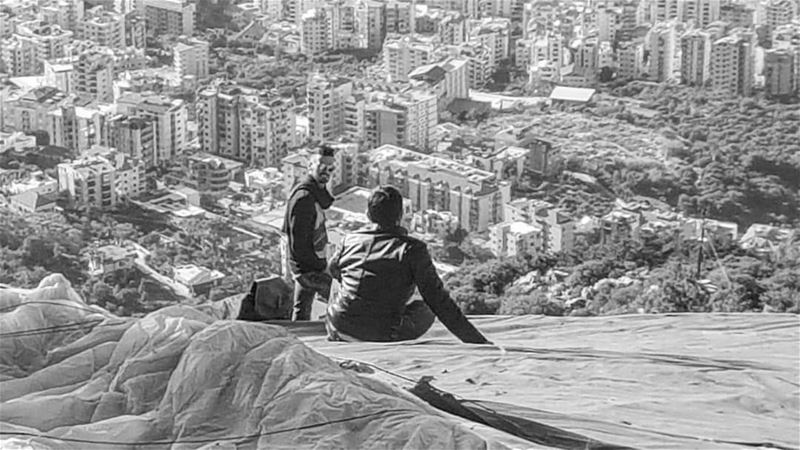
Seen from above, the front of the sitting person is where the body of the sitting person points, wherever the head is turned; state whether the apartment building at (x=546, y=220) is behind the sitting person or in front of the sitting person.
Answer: in front

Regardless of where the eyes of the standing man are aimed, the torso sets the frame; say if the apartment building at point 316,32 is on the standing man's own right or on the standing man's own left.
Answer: on the standing man's own left

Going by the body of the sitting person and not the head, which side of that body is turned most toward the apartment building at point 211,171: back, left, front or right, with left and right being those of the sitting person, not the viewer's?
front

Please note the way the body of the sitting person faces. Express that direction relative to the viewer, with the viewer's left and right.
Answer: facing away from the viewer

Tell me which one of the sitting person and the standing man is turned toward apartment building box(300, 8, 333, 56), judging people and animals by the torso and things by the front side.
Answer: the sitting person

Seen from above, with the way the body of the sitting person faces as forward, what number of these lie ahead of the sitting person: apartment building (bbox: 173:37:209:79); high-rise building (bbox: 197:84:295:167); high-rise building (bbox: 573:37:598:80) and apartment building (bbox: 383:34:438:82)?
4

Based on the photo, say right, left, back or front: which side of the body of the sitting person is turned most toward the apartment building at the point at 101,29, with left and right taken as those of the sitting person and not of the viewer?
front

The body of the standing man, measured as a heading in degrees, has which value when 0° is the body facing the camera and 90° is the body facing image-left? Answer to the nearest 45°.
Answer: approximately 270°

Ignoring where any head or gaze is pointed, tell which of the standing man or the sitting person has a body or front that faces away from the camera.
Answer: the sitting person

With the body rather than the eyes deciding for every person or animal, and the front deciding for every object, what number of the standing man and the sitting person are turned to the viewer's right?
1
